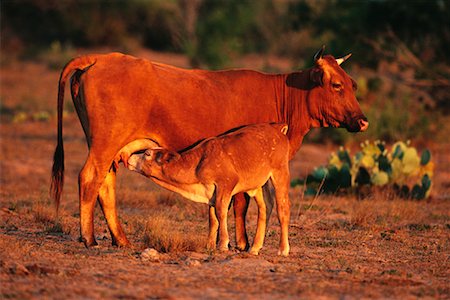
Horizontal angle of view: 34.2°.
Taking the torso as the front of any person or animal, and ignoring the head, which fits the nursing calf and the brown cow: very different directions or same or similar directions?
very different directions

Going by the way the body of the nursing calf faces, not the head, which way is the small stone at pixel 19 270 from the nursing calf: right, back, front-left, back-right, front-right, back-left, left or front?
front-left

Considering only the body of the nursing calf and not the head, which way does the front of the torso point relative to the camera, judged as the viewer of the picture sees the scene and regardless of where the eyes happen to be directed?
to the viewer's left

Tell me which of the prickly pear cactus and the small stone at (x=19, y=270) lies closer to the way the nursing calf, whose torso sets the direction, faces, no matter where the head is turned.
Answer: the small stone

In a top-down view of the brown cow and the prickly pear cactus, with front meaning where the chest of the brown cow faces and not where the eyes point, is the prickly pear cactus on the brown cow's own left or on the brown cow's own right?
on the brown cow's own left

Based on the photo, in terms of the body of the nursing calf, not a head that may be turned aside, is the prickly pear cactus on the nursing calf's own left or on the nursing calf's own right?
on the nursing calf's own right

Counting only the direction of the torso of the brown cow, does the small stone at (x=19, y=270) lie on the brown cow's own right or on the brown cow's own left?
on the brown cow's own right

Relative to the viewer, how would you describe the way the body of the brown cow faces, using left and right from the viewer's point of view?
facing to the right of the viewer
